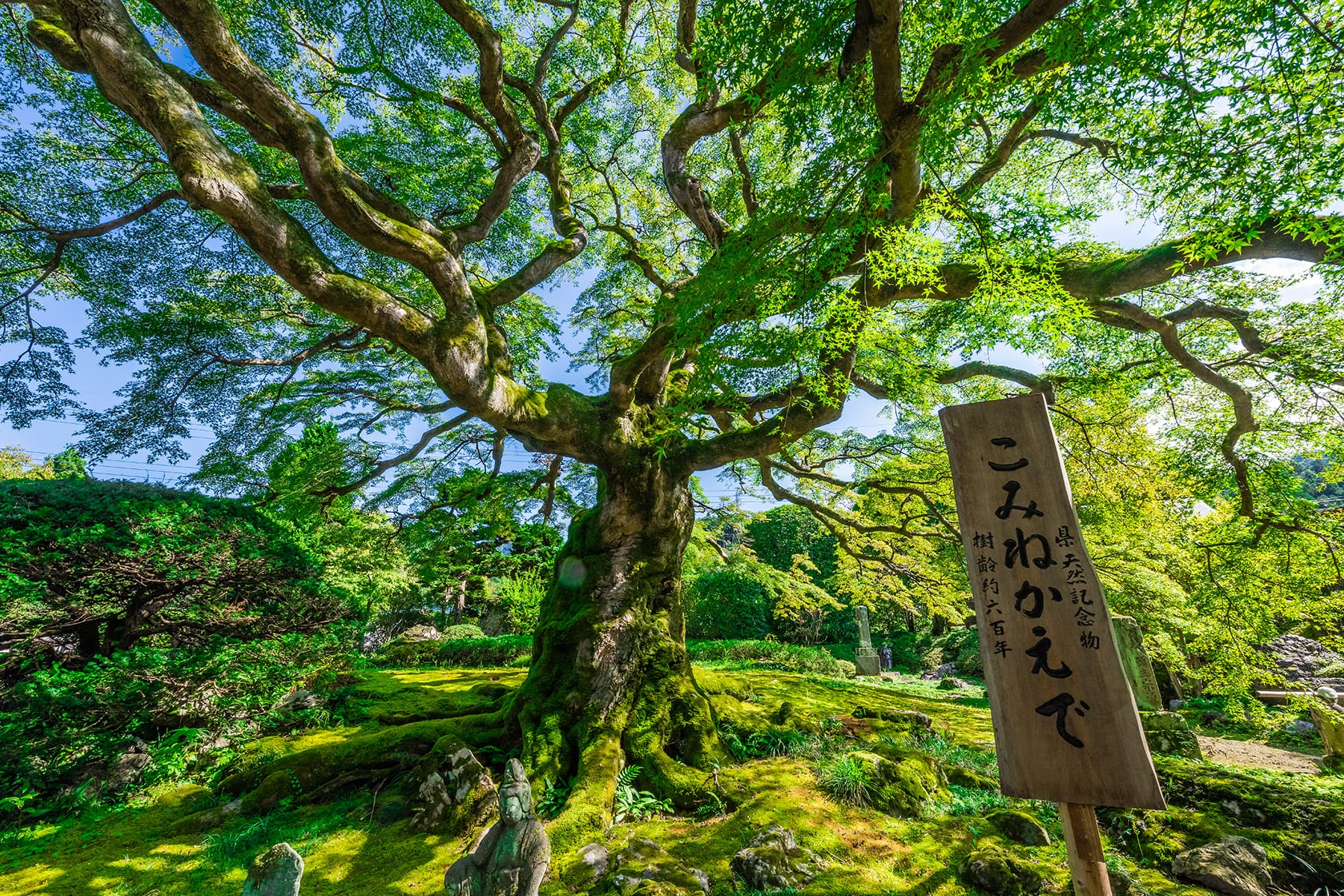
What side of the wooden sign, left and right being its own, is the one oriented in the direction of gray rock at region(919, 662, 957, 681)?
back

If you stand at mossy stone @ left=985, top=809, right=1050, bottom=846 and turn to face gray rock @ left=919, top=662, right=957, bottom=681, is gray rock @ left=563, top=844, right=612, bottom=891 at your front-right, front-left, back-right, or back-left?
back-left

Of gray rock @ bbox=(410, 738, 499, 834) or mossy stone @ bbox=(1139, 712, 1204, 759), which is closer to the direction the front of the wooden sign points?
the gray rock

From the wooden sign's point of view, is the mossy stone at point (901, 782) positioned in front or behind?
behind

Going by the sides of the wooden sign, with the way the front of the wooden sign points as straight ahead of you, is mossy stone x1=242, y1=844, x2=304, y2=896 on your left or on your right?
on your right

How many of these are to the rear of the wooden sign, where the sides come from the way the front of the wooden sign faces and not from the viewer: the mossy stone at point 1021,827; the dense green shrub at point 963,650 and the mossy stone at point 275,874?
2

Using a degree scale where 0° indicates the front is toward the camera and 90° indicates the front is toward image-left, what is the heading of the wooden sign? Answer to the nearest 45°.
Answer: approximately 0°

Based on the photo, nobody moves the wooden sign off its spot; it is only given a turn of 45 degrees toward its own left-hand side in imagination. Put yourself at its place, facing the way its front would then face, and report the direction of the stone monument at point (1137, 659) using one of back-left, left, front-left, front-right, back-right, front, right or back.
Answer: back-left

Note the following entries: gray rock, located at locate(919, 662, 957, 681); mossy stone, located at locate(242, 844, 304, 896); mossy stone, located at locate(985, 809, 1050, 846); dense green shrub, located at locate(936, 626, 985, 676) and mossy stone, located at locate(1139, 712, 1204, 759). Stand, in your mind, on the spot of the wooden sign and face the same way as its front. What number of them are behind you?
4

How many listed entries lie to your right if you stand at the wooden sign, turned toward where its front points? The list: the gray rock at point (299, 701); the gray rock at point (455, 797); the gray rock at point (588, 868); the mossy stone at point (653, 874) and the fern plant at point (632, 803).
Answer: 5

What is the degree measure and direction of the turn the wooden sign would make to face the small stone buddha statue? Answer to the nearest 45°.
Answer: approximately 45° to its right

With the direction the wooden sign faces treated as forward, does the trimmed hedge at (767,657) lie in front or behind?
behind

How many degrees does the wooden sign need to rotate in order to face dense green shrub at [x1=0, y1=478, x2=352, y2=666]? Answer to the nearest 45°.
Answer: approximately 90° to its right

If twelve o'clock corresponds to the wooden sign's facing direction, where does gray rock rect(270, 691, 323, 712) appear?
The gray rock is roughly at 3 o'clock from the wooden sign.

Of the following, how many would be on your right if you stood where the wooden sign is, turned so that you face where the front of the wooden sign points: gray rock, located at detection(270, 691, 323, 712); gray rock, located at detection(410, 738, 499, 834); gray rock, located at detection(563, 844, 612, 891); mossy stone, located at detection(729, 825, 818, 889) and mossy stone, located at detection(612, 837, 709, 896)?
5

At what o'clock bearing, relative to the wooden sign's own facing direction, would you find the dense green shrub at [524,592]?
The dense green shrub is roughly at 4 o'clock from the wooden sign.

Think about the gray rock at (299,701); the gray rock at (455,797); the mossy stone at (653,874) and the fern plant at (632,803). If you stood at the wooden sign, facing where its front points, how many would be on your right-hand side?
4

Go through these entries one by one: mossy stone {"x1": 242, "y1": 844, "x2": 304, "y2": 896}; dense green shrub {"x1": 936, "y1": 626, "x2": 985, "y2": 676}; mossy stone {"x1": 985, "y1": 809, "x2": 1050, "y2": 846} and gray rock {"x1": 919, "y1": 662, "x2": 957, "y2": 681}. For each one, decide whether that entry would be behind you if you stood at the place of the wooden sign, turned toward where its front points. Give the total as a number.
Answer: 3

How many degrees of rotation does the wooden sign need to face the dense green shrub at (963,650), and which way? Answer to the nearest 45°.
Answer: approximately 180°
